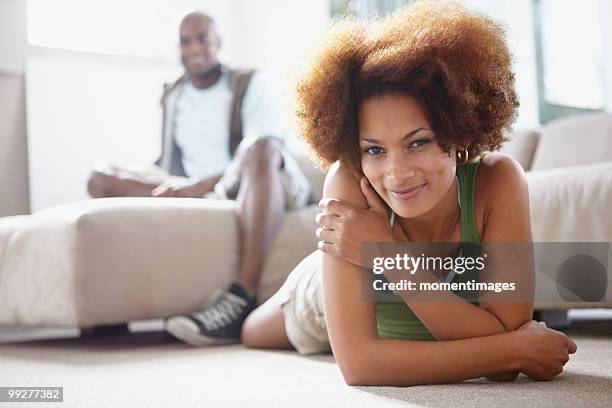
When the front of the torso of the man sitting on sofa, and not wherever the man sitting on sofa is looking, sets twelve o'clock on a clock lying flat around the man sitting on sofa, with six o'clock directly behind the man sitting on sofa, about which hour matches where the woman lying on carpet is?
The woman lying on carpet is roughly at 10 o'clock from the man sitting on sofa.

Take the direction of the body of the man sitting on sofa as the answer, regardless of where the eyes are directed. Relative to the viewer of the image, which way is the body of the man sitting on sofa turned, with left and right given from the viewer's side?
facing the viewer and to the left of the viewer

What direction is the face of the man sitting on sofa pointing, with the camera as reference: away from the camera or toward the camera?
toward the camera
